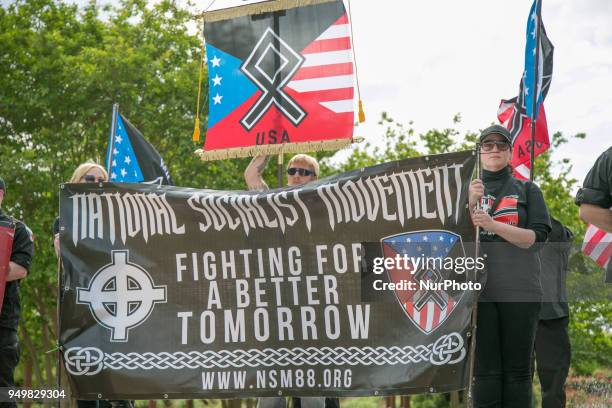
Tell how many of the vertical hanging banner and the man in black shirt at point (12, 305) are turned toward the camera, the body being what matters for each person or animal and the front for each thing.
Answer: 2

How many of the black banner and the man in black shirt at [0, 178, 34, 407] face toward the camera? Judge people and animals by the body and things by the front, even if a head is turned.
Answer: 2

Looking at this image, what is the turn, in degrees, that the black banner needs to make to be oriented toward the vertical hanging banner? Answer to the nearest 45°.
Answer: approximately 180°

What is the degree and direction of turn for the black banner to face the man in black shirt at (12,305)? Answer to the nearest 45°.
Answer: approximately 135° to its right

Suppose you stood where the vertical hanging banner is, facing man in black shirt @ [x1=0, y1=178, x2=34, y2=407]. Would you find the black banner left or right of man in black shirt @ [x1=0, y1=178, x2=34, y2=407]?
left

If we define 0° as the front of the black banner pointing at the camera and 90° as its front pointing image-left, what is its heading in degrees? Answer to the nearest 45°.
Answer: approximately 0°

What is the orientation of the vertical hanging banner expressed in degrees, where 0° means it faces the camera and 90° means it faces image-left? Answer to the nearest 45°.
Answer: approximately 0°

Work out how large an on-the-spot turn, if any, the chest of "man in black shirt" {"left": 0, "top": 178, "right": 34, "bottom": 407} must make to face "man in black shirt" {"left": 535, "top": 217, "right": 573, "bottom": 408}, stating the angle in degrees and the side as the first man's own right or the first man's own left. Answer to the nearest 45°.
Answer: approximately 90° to the first man's own left

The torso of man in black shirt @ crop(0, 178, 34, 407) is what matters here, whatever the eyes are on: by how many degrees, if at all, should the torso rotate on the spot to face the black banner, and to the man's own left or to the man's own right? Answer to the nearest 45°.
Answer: approximately 45° to the man's own left
